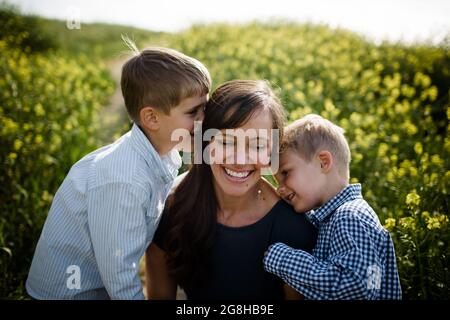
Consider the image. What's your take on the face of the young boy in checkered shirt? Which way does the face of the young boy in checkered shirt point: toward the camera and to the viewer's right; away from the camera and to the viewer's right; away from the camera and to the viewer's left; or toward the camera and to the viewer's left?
toward the camera and to the viewer's left

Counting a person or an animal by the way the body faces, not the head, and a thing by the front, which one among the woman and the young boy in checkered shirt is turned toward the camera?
the woman

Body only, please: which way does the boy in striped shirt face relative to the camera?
to the viewer's right

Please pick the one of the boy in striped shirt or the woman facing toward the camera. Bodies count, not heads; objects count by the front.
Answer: the woman

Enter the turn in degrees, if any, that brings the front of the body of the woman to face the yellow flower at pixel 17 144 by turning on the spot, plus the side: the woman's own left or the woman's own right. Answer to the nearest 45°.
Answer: approximately 135° to the woman's own right

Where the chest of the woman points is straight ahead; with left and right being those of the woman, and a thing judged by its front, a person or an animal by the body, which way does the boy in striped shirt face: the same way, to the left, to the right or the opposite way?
to the left

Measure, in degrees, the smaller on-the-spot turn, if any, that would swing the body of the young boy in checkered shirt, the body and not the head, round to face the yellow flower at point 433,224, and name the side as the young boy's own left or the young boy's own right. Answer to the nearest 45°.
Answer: approximately 135° to the young boy's own right

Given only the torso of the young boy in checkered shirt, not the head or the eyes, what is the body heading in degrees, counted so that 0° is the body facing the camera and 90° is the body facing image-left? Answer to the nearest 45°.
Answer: approximately 90°

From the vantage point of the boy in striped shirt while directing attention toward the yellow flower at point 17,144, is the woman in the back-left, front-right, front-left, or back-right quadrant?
back-right

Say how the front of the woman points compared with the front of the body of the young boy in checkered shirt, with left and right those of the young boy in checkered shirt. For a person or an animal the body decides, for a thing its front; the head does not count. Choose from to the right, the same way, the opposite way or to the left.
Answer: to the left

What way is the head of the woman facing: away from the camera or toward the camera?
toward the camera

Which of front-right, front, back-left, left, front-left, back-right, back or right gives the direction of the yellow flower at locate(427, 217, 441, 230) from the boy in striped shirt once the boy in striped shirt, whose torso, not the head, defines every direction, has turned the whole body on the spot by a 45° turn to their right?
front-left

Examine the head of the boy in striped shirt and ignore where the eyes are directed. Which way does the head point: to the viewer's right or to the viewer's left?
to the viewer's right

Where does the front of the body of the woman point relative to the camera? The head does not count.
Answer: toward the camera

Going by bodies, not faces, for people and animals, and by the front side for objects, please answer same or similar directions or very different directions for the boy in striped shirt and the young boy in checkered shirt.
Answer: very different directions

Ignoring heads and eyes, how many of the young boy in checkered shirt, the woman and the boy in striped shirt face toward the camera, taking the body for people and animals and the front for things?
1
